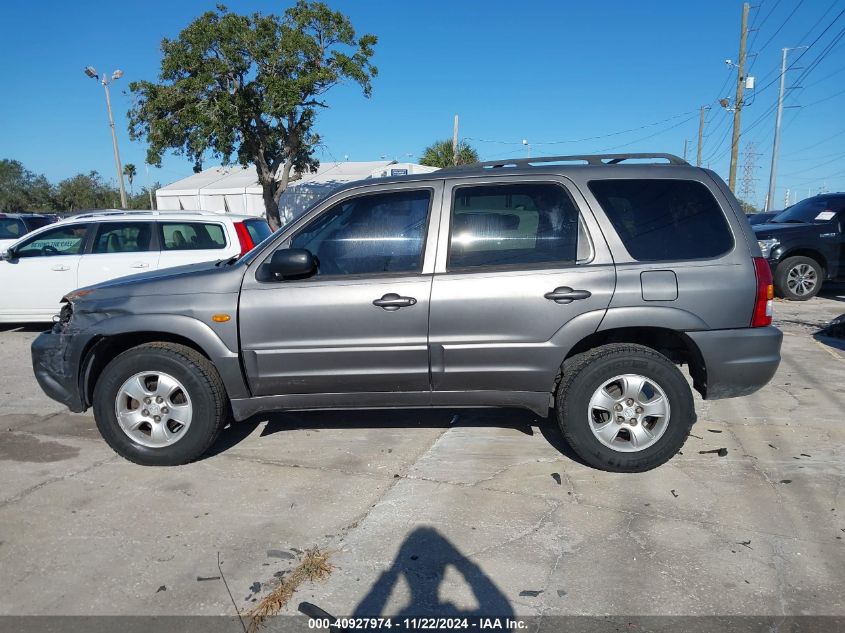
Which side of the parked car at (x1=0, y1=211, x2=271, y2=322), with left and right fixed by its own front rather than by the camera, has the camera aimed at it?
left

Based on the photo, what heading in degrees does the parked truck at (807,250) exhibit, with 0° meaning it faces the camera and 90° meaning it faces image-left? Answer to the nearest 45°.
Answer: approximately 45°

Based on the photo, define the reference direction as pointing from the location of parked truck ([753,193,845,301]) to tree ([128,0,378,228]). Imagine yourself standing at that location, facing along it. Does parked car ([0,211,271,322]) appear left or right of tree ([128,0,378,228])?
left

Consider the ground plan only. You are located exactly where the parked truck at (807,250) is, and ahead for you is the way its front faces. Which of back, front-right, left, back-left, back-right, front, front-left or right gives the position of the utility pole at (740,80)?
back-right

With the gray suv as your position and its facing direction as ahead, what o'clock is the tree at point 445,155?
The tree is roughly at 3 o'clock from the gray suv.

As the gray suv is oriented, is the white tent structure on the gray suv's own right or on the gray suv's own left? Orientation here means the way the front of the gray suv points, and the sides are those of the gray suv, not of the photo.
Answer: on the gray suv's own right

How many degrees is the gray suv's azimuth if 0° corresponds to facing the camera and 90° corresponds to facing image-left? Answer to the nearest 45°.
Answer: approximately 90°

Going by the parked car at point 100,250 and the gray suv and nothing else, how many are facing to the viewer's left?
2

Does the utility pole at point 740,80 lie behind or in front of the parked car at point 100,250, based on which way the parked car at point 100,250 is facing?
behind

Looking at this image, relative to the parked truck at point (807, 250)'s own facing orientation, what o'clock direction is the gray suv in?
The gray suv is roughly at 11 o'clock from the parked truck.

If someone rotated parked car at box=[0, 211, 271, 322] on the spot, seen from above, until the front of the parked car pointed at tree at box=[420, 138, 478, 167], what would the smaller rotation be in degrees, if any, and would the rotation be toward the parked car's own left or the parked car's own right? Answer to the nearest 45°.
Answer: approximately 135° to the parked car's own right
